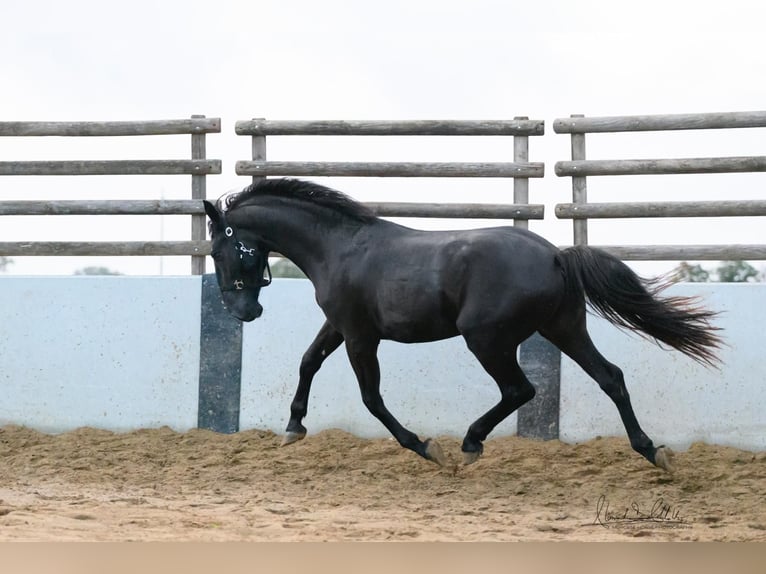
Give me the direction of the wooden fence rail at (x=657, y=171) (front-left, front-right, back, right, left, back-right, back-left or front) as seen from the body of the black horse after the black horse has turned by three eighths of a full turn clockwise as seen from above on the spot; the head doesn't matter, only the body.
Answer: front

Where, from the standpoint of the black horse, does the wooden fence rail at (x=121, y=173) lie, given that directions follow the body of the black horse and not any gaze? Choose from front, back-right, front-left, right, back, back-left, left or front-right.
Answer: front-right

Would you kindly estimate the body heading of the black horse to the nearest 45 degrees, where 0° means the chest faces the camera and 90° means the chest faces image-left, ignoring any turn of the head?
approximately 90°

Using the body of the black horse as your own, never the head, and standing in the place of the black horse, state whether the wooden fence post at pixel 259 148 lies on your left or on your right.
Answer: on your right

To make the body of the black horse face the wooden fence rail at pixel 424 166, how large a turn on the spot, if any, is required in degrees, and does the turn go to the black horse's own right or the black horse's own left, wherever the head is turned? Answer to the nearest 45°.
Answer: approximately 90° to the black horse's own right

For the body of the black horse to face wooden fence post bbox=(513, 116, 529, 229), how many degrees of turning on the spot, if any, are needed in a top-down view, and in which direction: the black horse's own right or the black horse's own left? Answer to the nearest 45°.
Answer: approximately 90° to the black horse's own right

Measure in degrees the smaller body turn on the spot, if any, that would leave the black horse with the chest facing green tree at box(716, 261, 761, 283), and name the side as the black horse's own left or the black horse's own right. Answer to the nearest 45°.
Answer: approximately 90° to the black horse's own right
